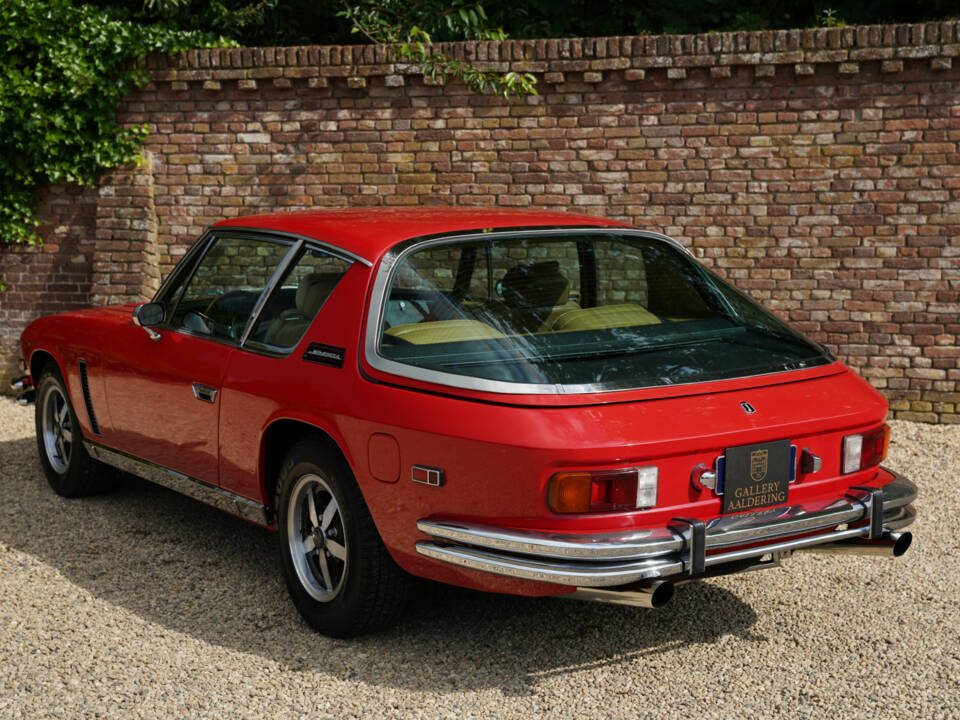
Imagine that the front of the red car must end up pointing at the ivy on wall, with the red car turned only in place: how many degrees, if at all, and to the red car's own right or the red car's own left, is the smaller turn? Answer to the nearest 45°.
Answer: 0° — it already faces it

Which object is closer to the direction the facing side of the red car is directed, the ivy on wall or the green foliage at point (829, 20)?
the ivy on wall

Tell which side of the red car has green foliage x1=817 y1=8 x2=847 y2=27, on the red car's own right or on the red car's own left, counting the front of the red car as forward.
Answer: on the red car's own right

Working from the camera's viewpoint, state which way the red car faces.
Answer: facing away from the viewer and to the left of the viewer
